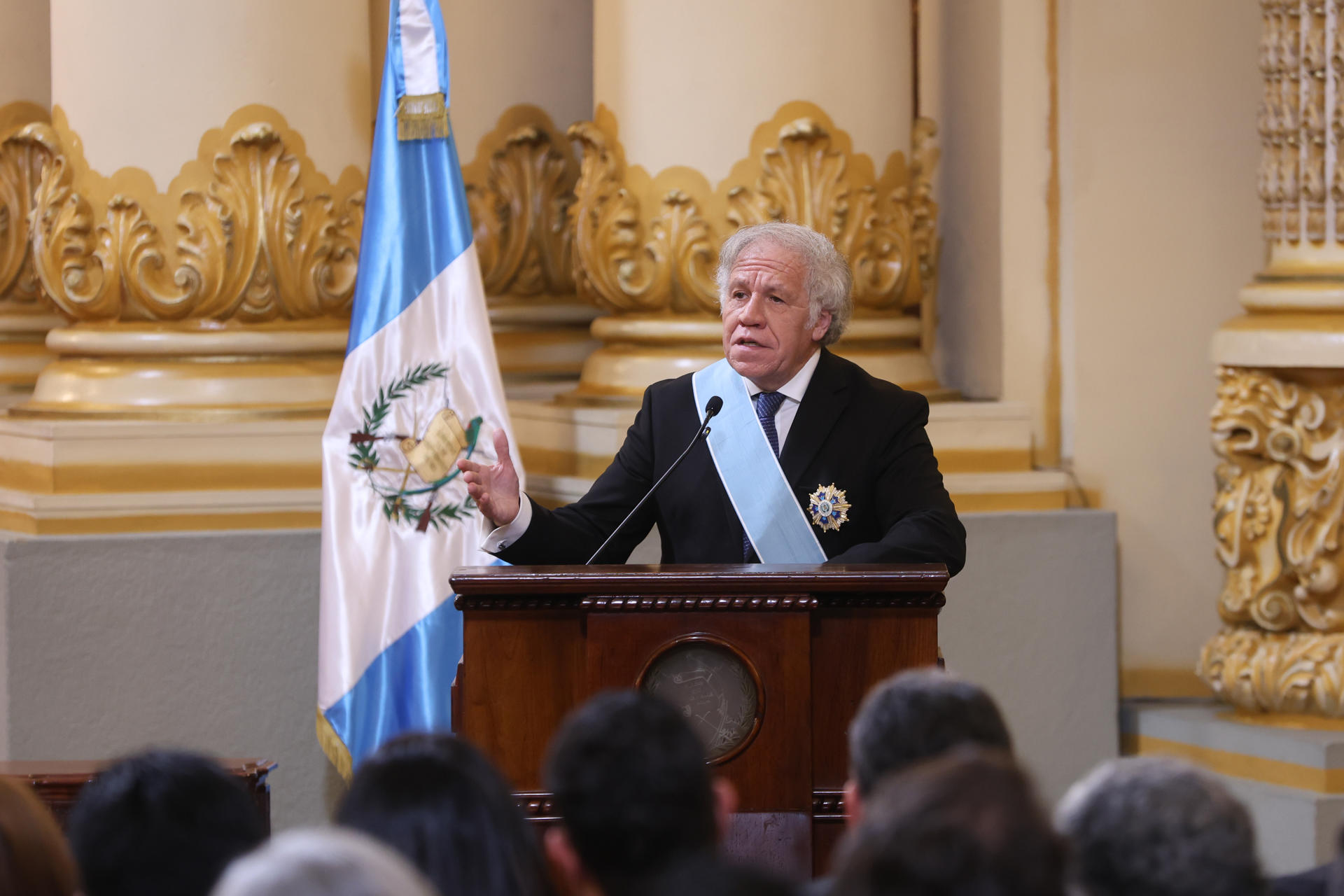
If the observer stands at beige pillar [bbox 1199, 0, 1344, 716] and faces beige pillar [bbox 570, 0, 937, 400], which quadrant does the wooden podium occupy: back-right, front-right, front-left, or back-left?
front-left

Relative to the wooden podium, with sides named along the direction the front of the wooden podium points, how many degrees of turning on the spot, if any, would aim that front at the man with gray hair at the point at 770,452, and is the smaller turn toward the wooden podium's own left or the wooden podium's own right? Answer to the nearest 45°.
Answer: approximately 180°

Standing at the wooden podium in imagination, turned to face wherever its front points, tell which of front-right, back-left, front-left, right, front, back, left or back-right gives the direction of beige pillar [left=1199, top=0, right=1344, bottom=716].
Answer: back-left

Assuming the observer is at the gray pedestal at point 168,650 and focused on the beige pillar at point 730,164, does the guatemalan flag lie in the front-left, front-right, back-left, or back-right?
front-right

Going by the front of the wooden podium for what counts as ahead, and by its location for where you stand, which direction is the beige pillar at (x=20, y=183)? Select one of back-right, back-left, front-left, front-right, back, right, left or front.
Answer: back-right

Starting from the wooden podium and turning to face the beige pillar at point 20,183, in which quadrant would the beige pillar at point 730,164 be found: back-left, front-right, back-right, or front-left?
front-right

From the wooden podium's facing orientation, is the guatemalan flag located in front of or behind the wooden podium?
behind

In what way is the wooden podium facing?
toward the camera

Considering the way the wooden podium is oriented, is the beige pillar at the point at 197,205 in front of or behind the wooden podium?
behind

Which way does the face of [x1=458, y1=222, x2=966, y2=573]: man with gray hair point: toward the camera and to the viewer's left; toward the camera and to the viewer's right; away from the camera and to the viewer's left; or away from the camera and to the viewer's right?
toward the camera and to the viewer's left

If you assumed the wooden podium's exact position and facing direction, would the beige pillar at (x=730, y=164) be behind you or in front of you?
behind
